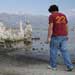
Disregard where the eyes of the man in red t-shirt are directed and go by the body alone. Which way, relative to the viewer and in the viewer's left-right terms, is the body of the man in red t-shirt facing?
facing away from the viewer and to the left of the viewer
